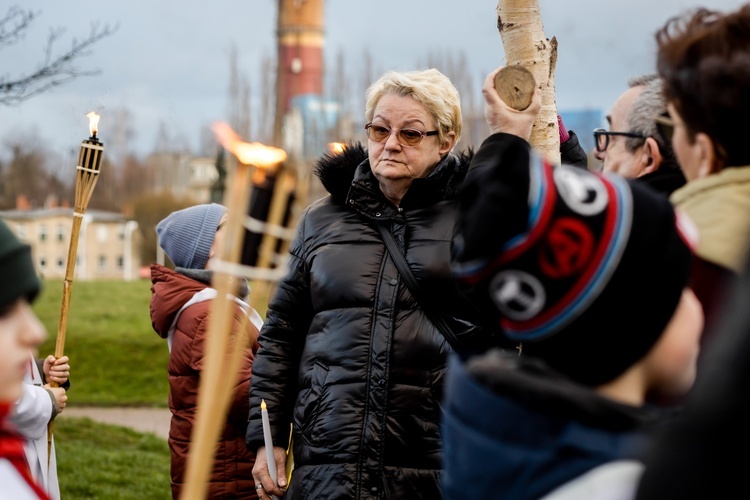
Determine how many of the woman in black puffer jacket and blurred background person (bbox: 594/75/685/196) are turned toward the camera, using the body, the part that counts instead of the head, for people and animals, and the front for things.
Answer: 1

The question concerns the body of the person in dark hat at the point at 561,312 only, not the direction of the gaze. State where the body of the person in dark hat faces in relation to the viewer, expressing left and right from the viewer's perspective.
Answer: facing away from the viewer and to the right of the viewer

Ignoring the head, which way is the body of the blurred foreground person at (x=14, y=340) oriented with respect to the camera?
to the viewer's right

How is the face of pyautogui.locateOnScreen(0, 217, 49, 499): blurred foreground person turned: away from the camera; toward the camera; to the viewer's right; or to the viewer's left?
to the viewer's right

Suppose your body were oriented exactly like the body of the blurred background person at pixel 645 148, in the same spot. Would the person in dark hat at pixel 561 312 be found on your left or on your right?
on your left

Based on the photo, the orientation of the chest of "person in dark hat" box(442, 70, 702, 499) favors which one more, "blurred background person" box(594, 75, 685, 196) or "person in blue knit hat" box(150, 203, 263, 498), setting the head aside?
the blurred background person

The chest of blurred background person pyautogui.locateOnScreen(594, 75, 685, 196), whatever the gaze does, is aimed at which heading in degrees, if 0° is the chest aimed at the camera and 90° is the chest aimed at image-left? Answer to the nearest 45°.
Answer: approximately 90°

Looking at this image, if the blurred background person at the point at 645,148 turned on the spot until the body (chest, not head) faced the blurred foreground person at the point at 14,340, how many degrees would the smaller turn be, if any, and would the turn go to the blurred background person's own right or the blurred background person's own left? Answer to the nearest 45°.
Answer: approximately 45° to the blurred background person's own left

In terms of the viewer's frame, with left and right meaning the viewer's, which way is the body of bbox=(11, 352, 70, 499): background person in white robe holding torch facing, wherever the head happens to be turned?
facing to the right of the viewer
